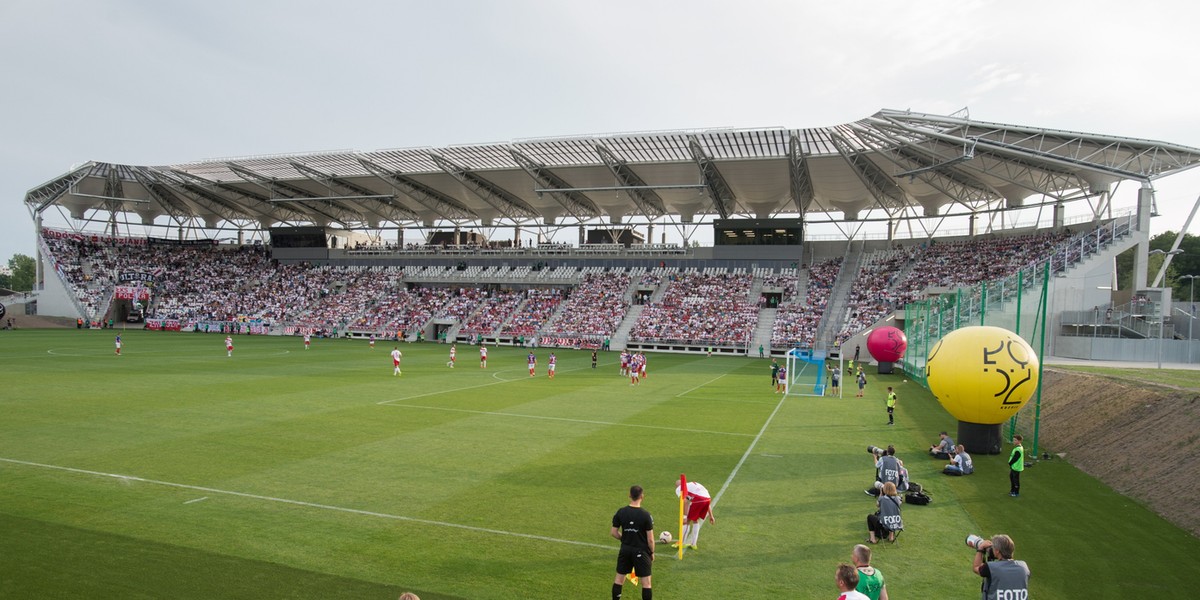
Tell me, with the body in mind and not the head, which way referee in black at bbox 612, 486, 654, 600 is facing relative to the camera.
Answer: away from the camera

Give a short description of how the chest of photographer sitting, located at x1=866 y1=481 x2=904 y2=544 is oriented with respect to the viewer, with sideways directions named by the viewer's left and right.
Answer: facing away from the viewer and to the left of the viewer

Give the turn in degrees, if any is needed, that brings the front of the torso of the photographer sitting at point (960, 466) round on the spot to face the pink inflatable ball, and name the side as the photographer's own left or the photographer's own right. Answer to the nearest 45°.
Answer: approximately 45° to the photographer's own right

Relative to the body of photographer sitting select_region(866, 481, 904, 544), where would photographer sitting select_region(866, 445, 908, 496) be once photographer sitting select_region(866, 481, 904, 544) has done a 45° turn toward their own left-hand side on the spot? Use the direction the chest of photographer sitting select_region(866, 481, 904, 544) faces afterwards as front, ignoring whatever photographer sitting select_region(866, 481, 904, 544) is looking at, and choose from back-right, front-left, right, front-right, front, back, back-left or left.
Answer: right

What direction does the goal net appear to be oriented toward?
to the viewer's left

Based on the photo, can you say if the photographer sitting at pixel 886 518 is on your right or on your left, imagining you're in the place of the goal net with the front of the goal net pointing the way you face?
on your left

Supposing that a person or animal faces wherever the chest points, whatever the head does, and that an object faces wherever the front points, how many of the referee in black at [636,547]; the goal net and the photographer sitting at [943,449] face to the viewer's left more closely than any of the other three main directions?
2

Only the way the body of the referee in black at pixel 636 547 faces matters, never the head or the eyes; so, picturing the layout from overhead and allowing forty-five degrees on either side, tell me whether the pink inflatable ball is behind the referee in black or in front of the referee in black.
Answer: in front

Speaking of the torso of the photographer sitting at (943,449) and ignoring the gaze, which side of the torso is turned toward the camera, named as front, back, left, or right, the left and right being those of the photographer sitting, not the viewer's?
left

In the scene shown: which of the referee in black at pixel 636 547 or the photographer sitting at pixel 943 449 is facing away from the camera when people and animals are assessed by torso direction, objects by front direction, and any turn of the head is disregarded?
the referee in black
